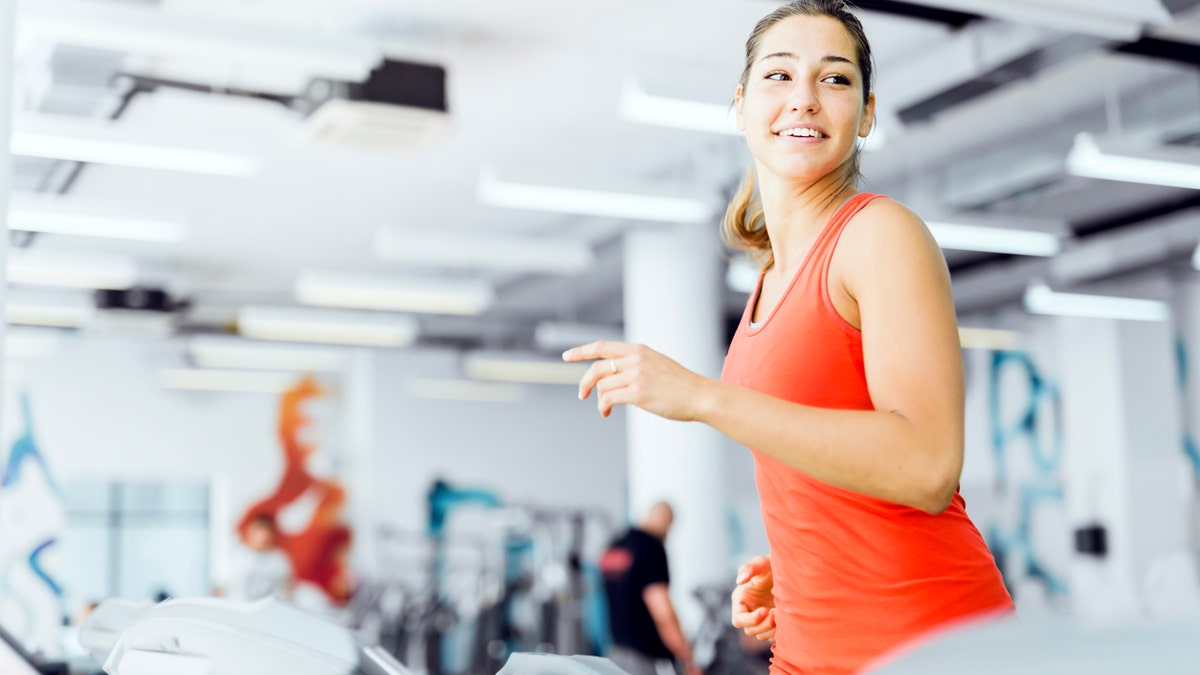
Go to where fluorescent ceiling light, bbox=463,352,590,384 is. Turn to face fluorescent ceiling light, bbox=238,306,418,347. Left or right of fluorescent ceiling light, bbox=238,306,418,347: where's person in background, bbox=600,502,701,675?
left

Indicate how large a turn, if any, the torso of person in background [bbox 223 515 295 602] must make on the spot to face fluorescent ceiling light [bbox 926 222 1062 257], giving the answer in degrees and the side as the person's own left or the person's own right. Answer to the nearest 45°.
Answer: approximately 45° to the person's own left

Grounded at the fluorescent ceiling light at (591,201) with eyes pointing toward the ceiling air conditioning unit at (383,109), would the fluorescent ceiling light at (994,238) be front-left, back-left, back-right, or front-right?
back-left

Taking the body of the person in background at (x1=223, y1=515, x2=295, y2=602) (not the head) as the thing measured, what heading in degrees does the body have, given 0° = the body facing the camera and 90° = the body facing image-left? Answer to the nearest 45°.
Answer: approximately 0°

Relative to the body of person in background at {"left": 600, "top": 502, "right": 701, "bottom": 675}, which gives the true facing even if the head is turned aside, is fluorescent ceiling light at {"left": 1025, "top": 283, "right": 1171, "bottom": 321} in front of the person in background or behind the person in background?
in front

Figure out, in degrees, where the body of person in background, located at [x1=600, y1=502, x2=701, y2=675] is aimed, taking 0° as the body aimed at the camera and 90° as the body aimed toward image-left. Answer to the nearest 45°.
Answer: approximately 225°

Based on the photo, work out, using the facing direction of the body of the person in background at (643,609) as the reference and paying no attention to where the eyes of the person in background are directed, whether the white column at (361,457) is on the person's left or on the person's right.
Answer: on the person's left

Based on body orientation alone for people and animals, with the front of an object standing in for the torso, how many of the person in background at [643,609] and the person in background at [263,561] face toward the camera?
1

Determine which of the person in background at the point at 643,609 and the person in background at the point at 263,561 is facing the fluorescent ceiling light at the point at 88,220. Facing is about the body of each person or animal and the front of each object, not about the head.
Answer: the person in background at the point at 263,561

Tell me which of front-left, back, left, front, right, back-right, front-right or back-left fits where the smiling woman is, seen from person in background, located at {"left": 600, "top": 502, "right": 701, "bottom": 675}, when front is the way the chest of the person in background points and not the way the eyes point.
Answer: back-right
